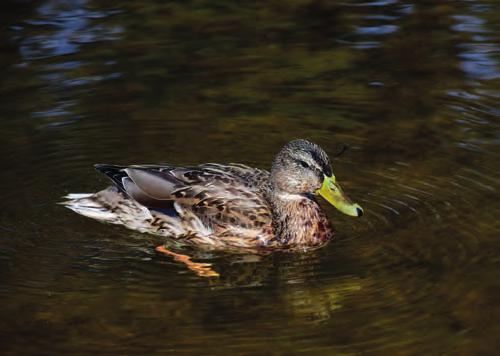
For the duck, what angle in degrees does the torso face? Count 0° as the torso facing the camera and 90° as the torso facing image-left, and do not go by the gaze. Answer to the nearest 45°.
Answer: approximately 270°
